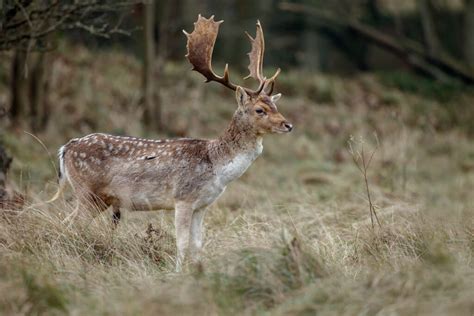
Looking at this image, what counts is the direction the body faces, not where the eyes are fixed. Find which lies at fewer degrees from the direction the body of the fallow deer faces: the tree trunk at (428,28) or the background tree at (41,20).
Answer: the tree trunk

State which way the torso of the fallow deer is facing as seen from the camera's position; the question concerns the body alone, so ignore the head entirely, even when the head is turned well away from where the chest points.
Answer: to the viewer's right

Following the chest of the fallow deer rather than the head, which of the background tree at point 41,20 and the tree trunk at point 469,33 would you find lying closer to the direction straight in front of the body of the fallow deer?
the tree trunk

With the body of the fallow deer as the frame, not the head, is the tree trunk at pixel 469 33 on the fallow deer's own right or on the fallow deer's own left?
on the fallow deer's own left

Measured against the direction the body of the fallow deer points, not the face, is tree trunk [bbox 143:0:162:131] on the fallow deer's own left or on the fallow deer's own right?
on the fallow deer's own left
